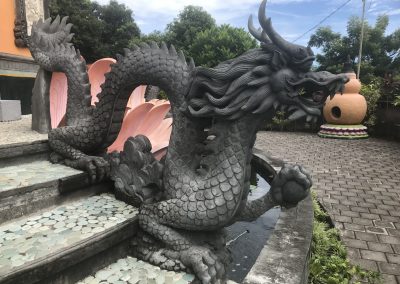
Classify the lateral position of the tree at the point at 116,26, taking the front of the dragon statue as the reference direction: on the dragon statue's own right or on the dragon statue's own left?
on the dragon statue's own left

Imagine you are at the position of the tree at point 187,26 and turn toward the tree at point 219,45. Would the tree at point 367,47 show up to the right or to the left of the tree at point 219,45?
left

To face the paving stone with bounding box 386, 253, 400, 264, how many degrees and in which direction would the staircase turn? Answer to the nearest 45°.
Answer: approximately 45° to its left

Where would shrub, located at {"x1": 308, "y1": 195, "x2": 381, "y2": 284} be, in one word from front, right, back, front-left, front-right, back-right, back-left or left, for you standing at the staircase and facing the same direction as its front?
front-left

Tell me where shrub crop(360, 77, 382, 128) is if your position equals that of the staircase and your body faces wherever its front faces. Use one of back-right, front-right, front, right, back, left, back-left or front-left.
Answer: left

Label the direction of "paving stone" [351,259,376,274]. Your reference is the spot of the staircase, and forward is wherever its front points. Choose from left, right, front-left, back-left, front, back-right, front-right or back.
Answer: front-left

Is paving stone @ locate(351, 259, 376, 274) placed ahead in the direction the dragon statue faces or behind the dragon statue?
ahead

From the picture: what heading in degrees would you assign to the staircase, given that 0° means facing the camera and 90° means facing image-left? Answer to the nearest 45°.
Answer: approximately 315°

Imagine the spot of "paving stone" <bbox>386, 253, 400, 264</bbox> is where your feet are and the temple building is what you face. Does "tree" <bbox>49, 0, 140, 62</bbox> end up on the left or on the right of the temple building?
right

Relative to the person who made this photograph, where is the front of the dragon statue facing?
facing to the right of the viewer

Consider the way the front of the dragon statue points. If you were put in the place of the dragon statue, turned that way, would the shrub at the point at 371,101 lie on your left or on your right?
on your left

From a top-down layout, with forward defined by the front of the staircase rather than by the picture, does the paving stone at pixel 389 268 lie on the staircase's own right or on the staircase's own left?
on the staircase's own left

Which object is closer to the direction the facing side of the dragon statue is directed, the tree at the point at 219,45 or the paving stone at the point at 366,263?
the paving stone

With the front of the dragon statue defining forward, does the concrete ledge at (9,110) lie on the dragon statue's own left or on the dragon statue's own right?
on the dragon statue's own left

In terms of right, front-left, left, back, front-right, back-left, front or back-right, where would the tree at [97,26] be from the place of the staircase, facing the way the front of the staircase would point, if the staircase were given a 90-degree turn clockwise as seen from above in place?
back-right
